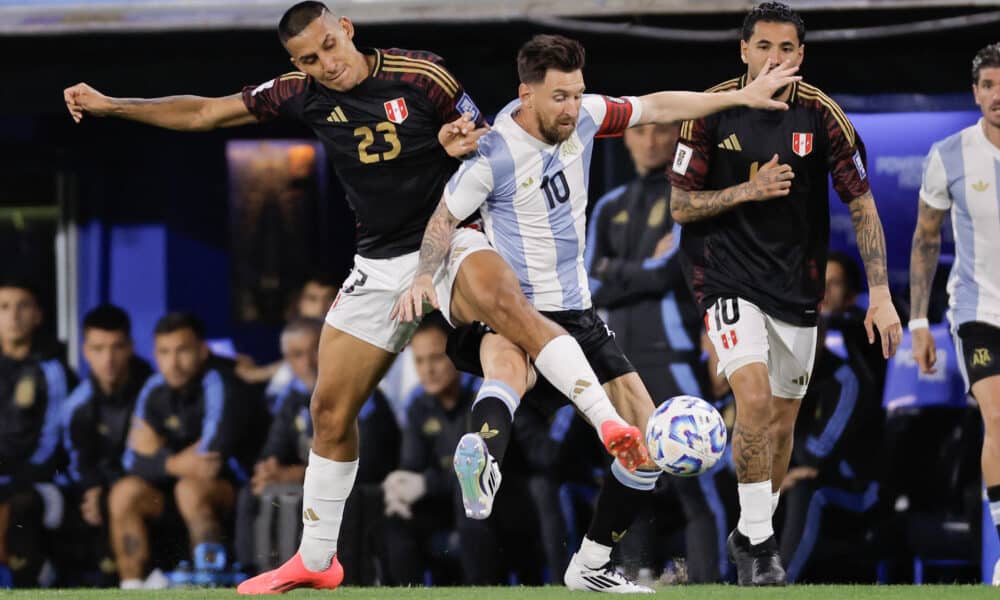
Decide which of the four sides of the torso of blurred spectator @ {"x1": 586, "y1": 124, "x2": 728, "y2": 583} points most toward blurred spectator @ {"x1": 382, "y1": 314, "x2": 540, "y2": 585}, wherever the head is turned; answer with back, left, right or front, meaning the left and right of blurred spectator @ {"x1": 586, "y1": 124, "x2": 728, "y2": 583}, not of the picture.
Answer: right

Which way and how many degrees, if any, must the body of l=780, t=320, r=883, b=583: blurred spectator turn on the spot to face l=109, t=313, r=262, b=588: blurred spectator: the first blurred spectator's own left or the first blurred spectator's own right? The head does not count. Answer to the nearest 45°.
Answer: approximately 45° to the first blurred spectator's own right

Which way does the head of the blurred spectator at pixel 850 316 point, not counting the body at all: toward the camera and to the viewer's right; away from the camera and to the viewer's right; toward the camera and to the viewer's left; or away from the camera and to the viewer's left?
toward the camera and to the viewer's left

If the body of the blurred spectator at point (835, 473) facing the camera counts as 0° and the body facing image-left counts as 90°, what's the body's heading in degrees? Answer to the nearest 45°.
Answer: approximately 45°

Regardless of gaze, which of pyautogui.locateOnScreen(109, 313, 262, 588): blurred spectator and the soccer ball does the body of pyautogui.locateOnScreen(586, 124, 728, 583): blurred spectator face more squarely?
the soccer ball

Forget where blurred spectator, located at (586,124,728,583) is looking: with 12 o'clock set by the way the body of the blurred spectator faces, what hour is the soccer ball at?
The soccer ball is roughly at 12 o'clock from the blurred spectator.

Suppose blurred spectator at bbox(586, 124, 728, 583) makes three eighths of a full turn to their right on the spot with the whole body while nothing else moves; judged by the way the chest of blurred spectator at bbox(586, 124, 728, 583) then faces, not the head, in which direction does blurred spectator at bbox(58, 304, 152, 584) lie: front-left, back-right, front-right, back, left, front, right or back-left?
front-left

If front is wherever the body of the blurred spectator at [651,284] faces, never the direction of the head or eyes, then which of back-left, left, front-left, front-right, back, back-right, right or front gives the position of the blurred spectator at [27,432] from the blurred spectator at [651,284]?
right
